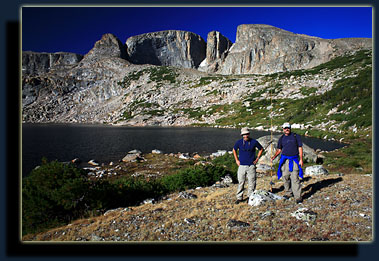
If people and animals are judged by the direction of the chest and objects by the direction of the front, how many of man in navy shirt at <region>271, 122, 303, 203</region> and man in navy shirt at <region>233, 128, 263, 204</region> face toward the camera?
2

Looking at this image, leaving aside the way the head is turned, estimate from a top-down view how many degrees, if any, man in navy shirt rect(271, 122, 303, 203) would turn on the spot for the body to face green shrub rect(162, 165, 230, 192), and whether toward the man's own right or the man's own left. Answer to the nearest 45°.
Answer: approximately 135° to the man's own right

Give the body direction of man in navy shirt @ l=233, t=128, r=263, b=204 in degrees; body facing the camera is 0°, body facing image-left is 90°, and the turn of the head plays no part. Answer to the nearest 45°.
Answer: approximately 0°

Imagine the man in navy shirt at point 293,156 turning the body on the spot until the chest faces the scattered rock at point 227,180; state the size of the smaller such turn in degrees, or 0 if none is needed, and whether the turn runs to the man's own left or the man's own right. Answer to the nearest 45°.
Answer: approximately 135° to the man's own right

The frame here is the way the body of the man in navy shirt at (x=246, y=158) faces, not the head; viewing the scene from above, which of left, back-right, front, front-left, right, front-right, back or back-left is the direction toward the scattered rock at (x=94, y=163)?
back-right

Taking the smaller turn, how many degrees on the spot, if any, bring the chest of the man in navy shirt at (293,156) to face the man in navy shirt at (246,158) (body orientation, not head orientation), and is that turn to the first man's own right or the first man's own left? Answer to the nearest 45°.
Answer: approximately 90° to the first man's own right
